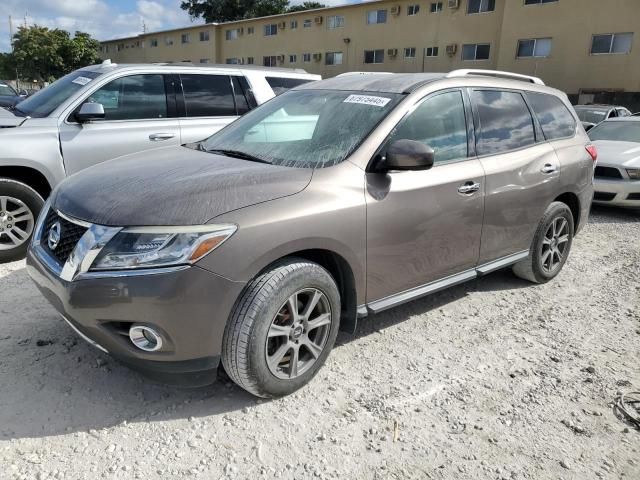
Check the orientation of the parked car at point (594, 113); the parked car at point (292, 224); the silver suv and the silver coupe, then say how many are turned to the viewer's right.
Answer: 0

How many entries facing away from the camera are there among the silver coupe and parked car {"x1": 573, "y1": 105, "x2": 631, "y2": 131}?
0

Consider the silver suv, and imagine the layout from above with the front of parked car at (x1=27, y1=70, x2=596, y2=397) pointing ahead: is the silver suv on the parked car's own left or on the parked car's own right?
on the parked car's own right

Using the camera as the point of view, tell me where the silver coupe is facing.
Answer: facing the viewer and to the left of the viewer

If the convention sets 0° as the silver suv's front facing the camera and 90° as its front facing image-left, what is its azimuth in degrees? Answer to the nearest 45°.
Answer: approximately 45°

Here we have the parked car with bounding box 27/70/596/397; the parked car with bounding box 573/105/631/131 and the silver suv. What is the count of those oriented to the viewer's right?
0

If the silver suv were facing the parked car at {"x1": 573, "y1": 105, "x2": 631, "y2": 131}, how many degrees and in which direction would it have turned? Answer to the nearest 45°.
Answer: approximately 180°

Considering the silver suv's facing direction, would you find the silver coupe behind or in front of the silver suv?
behind

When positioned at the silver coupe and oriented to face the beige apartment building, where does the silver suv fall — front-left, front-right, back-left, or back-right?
back-left

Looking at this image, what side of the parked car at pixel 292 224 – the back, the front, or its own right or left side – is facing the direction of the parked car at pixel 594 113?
back

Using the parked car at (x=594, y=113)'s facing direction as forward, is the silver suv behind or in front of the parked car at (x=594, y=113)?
in front

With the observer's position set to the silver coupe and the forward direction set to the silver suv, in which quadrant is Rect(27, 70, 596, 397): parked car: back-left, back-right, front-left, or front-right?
front-left
